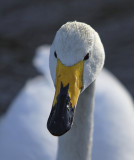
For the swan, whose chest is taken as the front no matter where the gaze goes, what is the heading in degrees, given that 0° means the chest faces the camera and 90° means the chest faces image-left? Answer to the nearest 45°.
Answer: approximately 0°
